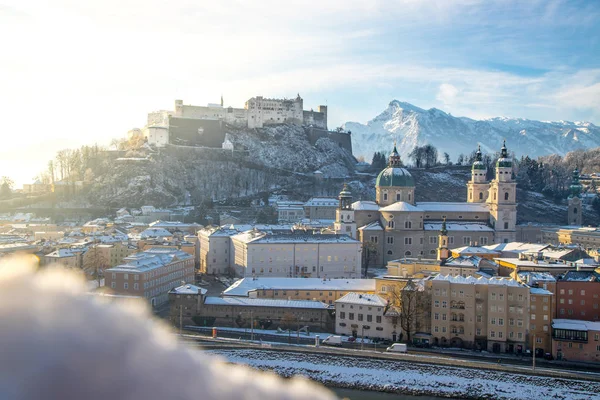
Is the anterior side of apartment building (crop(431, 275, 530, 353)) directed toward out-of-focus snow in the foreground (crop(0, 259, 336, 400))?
yes

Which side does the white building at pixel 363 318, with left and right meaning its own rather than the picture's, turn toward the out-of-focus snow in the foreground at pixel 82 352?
front

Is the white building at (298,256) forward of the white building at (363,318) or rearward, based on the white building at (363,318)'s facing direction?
rearward

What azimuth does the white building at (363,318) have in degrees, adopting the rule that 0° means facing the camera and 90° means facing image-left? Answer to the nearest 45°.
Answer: approximately 0°

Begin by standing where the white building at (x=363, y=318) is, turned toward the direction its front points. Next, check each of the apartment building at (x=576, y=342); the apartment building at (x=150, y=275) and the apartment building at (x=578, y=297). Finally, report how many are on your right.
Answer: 1

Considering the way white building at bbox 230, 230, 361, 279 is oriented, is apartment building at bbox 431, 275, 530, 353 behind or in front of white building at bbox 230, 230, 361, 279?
in front

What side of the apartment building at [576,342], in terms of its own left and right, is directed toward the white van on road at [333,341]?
right
